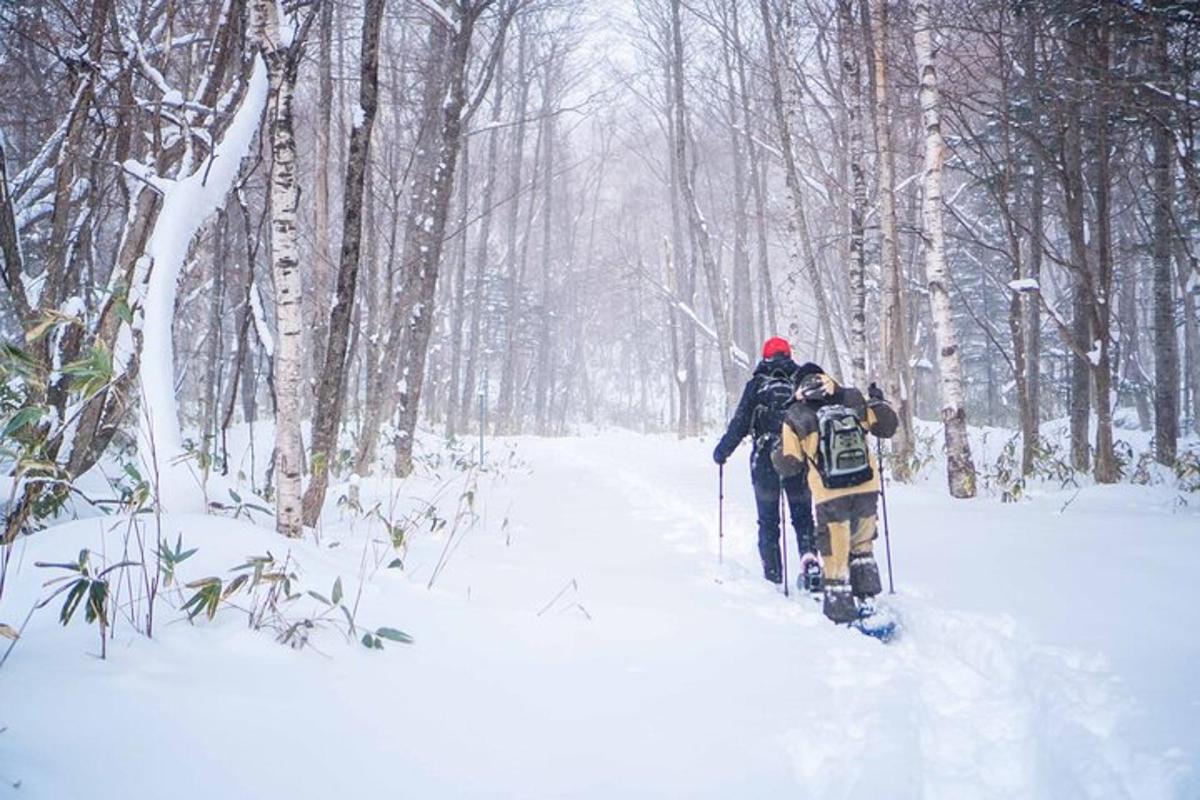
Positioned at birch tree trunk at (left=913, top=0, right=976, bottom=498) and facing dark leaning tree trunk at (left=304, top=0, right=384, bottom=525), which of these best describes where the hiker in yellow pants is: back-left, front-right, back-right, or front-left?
front-left

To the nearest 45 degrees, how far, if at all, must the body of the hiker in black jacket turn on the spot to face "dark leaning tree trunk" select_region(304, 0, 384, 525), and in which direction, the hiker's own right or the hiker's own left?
approximately 90° to the hiker's own left

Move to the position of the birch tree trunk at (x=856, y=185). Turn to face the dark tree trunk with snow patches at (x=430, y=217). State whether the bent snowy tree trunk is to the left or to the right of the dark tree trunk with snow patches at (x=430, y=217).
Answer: left

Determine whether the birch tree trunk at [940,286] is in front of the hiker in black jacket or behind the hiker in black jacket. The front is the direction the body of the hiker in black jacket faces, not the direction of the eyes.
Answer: in front

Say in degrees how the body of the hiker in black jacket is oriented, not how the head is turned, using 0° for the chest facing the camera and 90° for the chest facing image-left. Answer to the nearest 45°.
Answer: approximately 180°

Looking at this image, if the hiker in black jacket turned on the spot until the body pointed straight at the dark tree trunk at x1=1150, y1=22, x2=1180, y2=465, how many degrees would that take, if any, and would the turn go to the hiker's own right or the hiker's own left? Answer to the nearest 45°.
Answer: approximately 45° to the hiker's own right
